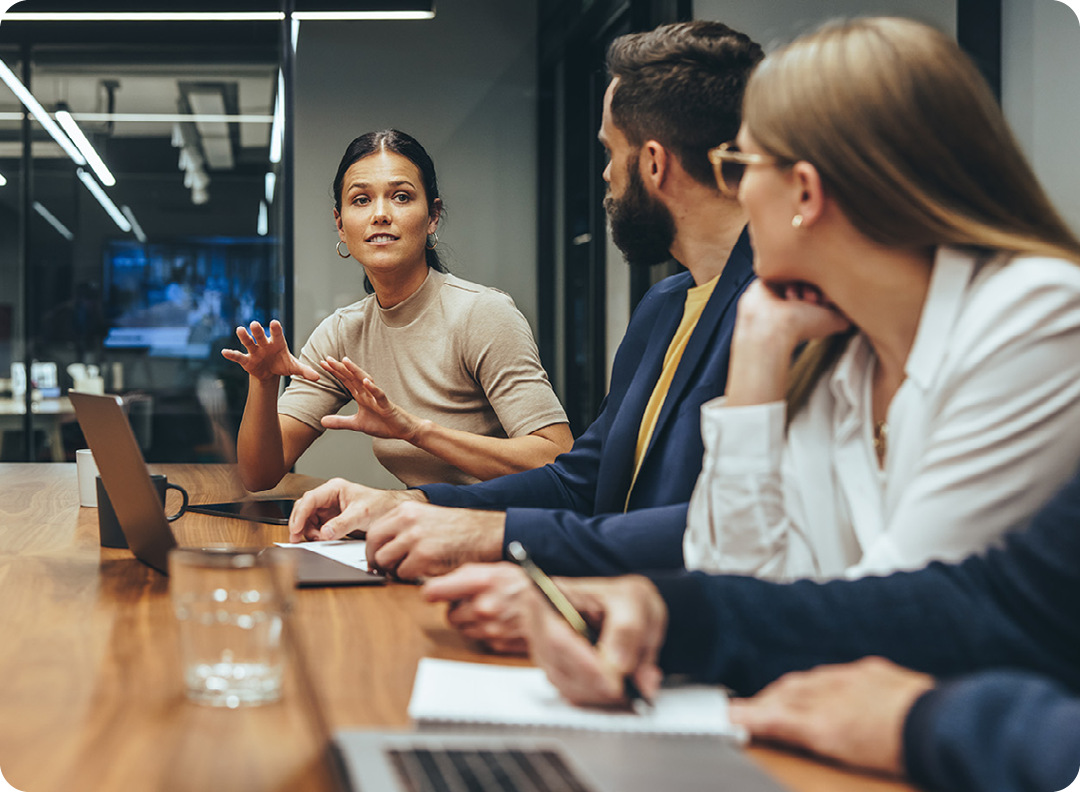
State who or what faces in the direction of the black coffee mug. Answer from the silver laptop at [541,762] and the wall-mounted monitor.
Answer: the wall-mounted monitor

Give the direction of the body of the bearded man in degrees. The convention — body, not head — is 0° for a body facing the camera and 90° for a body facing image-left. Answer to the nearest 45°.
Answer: approximately 45°

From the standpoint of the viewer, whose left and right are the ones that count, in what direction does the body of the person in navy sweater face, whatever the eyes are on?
facing to the left of the viewer

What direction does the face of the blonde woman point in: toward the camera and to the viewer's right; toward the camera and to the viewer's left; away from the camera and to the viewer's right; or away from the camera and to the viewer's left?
away from the camera and to the viewer's left

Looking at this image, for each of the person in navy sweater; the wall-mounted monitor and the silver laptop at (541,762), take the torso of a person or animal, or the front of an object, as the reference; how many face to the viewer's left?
1

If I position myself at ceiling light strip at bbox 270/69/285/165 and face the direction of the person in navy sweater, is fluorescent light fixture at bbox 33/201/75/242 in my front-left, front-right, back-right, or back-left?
back-right

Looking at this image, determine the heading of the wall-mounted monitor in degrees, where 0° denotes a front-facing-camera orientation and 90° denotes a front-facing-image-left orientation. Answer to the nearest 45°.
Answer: approximately 0°
